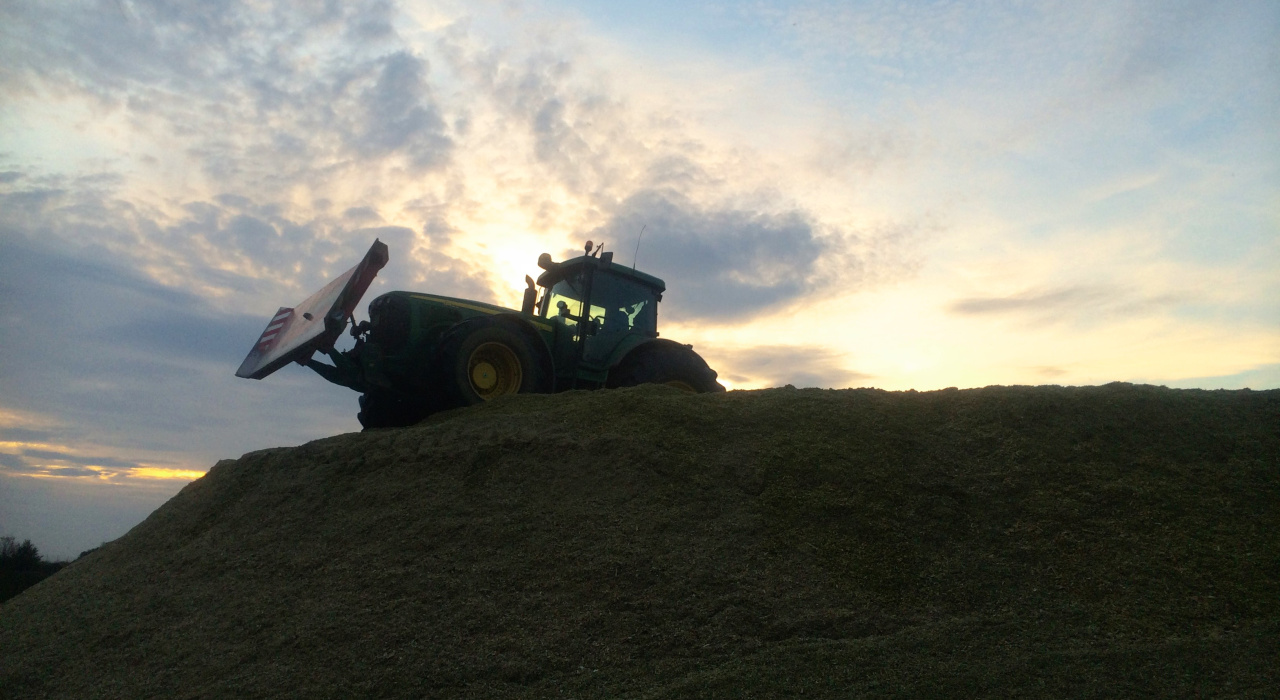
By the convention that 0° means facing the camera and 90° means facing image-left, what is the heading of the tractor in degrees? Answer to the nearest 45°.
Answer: approximately 45°
